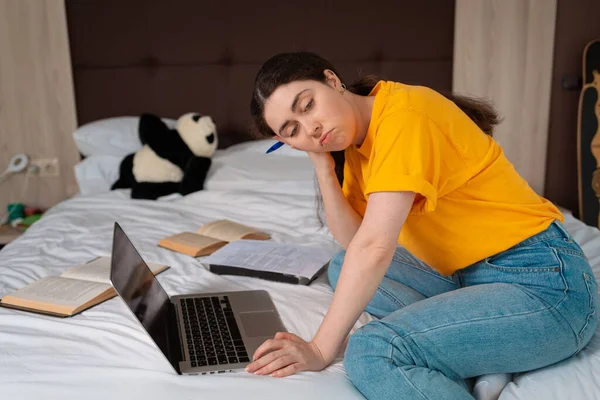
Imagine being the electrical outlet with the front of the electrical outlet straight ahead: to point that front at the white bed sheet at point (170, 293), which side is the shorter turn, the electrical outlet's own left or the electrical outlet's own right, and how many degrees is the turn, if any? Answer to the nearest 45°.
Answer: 0° — it already faces it

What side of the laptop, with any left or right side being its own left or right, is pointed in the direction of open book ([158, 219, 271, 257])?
left

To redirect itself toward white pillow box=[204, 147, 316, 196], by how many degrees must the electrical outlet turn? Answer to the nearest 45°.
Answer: approximately 45° to its left

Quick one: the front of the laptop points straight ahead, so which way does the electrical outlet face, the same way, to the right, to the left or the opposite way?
to the right

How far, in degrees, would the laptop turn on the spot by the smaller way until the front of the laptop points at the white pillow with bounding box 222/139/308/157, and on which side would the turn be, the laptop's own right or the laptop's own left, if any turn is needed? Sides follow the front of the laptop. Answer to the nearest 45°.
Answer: approximately 90° to the laptop's own left

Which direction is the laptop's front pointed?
to the viewer's right

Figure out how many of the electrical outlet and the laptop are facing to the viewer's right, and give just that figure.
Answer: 1

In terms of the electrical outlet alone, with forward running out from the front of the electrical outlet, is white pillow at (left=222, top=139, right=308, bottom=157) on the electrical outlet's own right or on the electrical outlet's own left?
on the electrical outlet's own left
